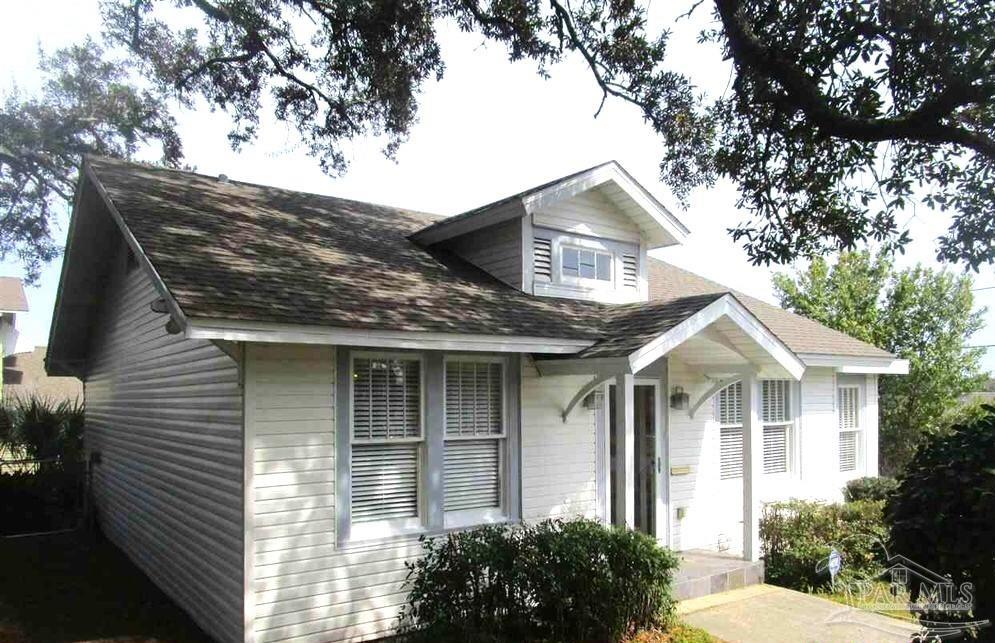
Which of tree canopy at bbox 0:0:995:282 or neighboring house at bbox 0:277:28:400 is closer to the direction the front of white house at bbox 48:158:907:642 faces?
the tree canopy

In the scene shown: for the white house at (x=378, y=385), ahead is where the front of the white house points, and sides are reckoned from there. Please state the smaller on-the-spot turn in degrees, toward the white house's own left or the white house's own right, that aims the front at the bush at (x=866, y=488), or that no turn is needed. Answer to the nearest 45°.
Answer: approximately 90° to the white house's own left

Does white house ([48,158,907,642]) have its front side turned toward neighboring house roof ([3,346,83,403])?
no

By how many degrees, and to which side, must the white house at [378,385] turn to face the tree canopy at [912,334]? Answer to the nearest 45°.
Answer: approximately 90° to its left

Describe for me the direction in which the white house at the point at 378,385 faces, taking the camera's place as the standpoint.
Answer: facing the viewer and to the right of the viewer

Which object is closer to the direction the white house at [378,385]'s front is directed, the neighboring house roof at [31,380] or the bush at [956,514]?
the bush

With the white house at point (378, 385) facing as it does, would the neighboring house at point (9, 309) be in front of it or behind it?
behind

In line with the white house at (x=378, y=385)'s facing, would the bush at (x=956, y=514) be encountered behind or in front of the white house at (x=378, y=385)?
in front
